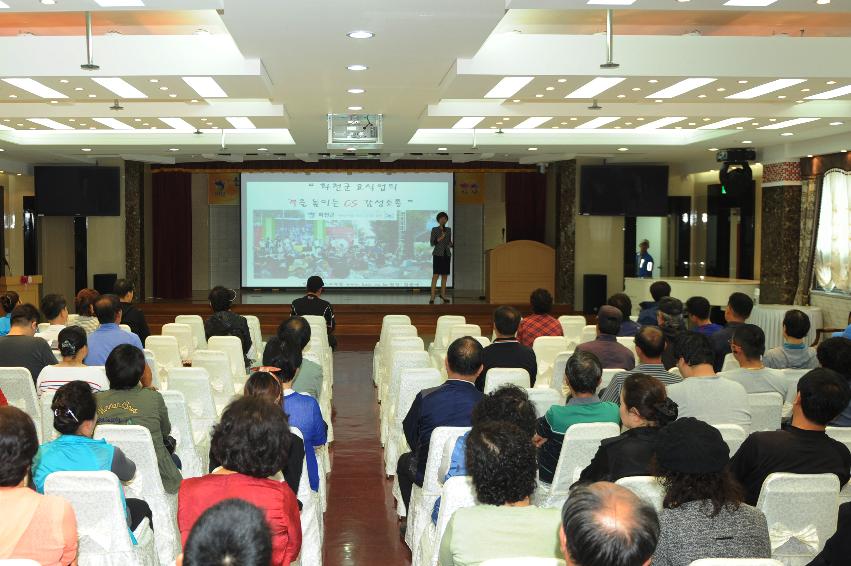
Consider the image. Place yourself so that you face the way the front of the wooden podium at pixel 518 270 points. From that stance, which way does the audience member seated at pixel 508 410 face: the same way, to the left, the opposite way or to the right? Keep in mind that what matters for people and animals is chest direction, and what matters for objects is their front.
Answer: the opposite way

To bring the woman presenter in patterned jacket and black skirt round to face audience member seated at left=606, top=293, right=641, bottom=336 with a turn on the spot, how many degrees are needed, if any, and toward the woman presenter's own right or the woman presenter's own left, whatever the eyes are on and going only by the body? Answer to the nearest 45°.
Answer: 0° — they already face them

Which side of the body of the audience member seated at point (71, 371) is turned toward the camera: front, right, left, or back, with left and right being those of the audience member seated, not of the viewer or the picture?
back

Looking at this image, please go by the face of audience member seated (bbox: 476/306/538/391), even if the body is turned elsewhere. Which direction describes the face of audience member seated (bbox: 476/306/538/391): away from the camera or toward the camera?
away from the camera

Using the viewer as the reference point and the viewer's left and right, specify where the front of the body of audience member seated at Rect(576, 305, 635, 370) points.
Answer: facing away from the viewer

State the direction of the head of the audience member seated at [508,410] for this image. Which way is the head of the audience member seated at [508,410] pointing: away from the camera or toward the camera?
away from the camera

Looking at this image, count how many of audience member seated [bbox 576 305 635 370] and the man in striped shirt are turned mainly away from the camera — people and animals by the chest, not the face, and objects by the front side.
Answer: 2

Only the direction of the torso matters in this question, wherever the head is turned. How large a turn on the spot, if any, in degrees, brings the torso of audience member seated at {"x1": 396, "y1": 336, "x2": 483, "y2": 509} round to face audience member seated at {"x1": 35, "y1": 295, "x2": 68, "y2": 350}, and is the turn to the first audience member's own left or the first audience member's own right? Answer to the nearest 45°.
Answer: approximately 45° to the first audience member's own left

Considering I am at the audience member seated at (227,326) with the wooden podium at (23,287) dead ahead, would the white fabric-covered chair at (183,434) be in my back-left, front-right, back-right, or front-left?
back-left

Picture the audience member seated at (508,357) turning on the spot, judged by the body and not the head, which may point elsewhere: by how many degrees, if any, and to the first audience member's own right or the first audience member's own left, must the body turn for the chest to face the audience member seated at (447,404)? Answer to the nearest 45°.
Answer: approximately 180°

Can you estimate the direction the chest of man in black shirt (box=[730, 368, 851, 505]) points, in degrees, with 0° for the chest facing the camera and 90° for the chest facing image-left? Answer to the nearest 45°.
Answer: approximately 180°

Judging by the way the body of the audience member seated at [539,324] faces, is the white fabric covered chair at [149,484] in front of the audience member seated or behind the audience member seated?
behind

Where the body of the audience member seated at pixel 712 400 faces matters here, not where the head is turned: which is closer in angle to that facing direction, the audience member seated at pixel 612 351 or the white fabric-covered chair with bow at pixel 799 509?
the audience member seated

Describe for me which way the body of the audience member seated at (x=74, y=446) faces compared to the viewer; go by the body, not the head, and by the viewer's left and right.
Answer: facing away from the viewer and to the right of the viewer

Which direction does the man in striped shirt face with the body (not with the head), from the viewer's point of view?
away from the camera

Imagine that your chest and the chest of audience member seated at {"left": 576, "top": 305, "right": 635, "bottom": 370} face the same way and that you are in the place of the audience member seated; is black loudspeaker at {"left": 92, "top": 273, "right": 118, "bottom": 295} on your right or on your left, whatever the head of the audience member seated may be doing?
on your left
